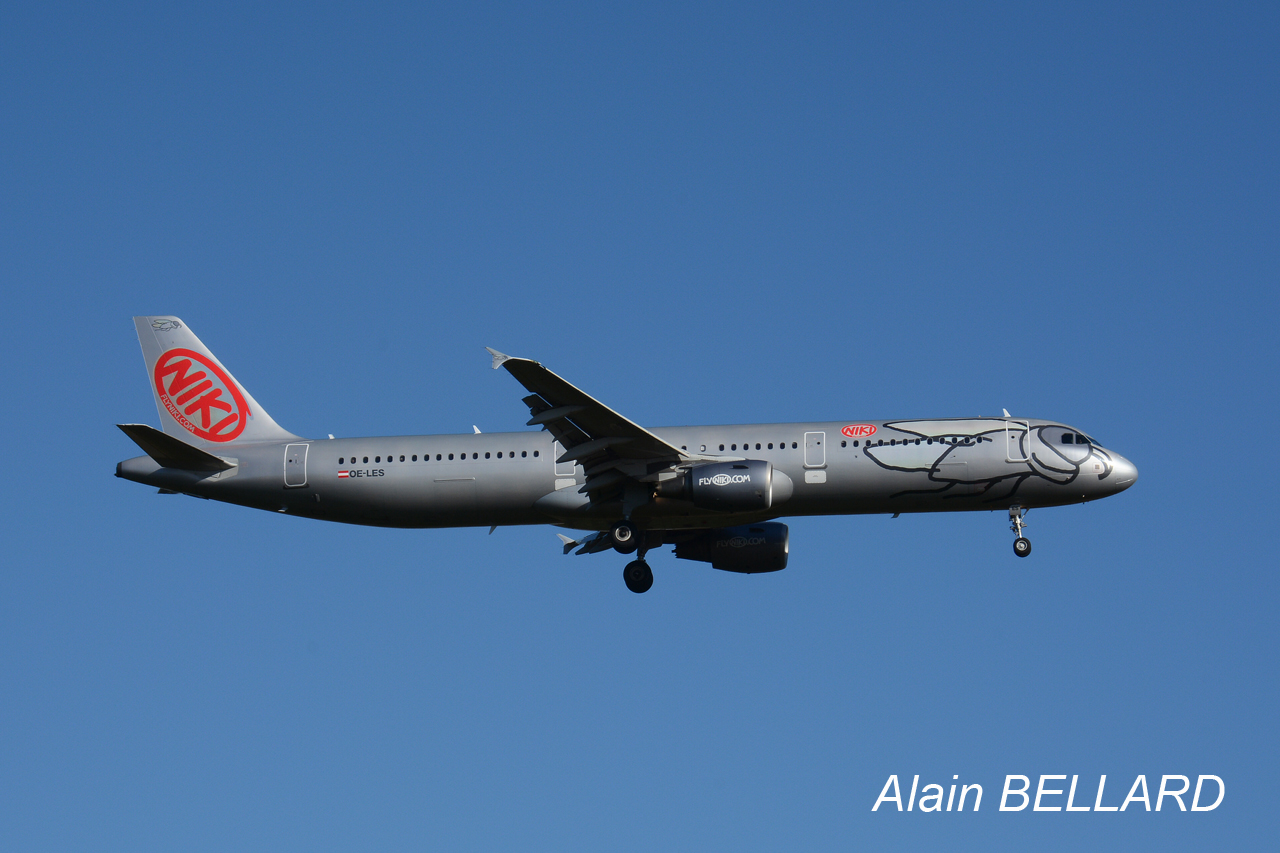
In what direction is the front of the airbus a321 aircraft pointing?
to the viewer's right
